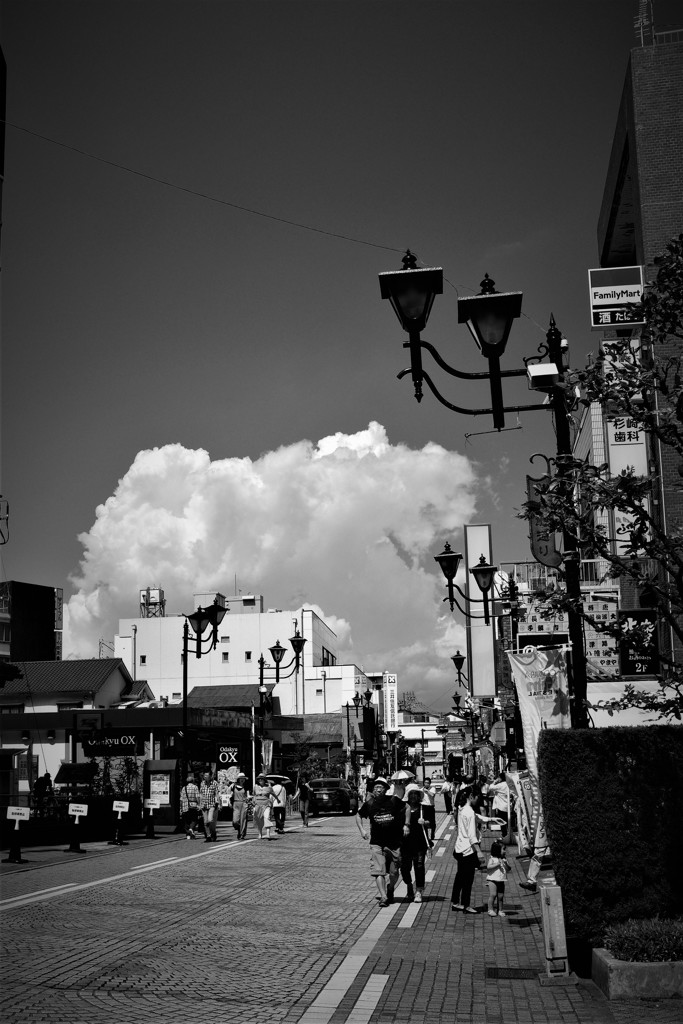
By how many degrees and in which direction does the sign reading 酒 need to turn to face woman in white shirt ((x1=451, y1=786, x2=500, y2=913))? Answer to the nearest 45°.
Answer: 0° — it already faces them

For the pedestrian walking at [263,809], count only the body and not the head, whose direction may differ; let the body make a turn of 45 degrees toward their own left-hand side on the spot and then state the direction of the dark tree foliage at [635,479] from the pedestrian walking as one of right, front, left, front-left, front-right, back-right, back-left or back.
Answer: front-right

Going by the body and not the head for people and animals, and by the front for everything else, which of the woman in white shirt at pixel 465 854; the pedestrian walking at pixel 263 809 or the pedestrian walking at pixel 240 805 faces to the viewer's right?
the woman in white shirt

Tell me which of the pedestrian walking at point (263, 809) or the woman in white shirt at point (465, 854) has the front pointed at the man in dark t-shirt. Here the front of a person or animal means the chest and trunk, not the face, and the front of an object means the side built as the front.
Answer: the pedestrian walking

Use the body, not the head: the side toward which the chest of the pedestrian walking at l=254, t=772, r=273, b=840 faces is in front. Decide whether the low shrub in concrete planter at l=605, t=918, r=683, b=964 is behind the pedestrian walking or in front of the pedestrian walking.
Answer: in front

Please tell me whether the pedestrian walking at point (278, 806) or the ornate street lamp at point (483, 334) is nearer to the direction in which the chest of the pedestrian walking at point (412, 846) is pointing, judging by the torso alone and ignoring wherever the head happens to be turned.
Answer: the ornate street lamp

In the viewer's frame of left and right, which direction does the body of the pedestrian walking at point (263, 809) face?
facing the viewer

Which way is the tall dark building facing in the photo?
to the viewer's left

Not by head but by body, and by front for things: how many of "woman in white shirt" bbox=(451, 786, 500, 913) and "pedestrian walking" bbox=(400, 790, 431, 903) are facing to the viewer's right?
1

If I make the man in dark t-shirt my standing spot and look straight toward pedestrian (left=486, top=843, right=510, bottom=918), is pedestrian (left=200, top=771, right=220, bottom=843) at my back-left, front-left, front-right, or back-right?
back-left

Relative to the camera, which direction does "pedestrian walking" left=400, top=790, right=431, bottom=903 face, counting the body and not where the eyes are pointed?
toward the camera

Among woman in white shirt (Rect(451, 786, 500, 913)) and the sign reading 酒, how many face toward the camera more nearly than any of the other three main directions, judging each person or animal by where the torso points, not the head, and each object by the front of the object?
1

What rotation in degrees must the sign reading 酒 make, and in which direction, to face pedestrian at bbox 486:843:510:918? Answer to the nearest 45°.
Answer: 0° — it already faces them
